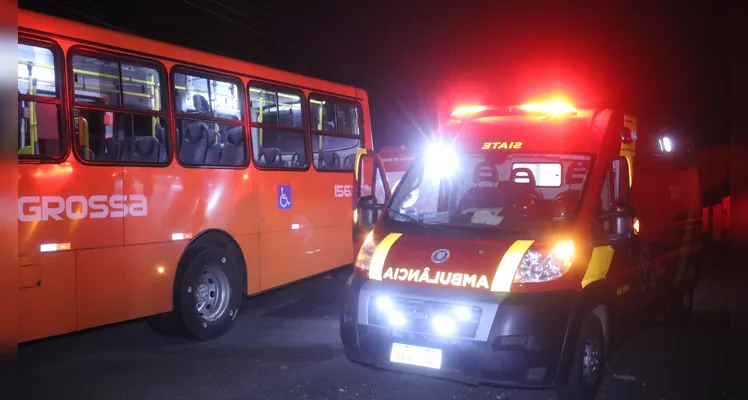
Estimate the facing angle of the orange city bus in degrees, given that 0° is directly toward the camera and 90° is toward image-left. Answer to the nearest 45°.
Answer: approximately 45°

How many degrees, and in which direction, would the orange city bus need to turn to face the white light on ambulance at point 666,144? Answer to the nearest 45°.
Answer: approximately 135° to its left
